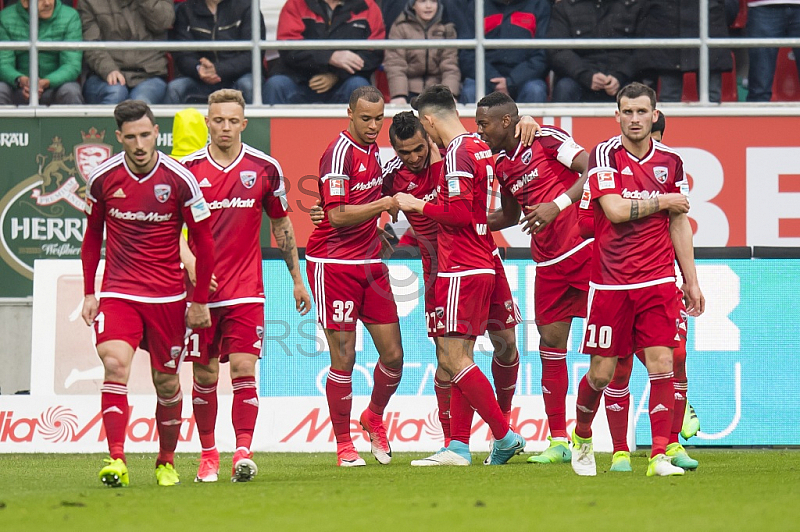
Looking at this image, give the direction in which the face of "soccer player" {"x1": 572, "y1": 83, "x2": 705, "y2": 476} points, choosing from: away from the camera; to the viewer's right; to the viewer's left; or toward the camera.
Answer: toward the camera

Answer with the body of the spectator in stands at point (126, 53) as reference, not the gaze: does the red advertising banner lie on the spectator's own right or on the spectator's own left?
on the spectator's own left

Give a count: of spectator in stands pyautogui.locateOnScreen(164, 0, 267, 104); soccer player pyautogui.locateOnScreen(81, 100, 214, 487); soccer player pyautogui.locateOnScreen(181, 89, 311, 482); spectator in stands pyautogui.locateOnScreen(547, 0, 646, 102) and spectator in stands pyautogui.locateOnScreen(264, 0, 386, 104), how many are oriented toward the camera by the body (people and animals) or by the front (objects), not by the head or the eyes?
5

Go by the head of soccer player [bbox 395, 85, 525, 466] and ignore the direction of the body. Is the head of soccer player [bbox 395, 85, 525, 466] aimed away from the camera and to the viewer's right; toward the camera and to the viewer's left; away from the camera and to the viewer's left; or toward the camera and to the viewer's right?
away from the camera and to the viewer's left

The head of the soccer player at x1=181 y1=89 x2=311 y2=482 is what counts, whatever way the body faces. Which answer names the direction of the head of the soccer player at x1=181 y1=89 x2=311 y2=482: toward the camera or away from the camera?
toward the camera

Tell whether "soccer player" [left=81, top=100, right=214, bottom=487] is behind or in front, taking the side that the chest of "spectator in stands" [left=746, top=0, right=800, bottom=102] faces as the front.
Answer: in front

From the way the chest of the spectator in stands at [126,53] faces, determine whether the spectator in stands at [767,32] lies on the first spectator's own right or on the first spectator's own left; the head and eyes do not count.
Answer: on the first spectator's own left

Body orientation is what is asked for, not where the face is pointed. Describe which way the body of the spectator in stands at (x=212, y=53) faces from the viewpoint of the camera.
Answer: toward the camera

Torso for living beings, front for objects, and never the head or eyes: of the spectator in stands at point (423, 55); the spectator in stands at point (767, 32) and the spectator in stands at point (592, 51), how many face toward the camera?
3

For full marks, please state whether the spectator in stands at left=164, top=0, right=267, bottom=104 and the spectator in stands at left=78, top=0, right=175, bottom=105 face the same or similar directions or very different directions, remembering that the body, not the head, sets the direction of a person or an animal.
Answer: same or similar directions

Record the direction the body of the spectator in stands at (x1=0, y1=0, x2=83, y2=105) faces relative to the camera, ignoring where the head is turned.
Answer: toward the camera

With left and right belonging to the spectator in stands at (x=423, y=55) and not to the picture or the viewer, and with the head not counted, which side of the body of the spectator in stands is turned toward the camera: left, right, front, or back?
front

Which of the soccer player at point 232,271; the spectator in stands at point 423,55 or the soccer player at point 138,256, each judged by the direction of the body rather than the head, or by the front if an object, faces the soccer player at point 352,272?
the spectator in stands

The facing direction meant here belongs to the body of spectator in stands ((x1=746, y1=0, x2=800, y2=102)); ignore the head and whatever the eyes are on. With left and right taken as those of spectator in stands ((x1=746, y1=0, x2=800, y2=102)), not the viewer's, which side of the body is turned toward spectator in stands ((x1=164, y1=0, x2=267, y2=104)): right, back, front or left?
right
